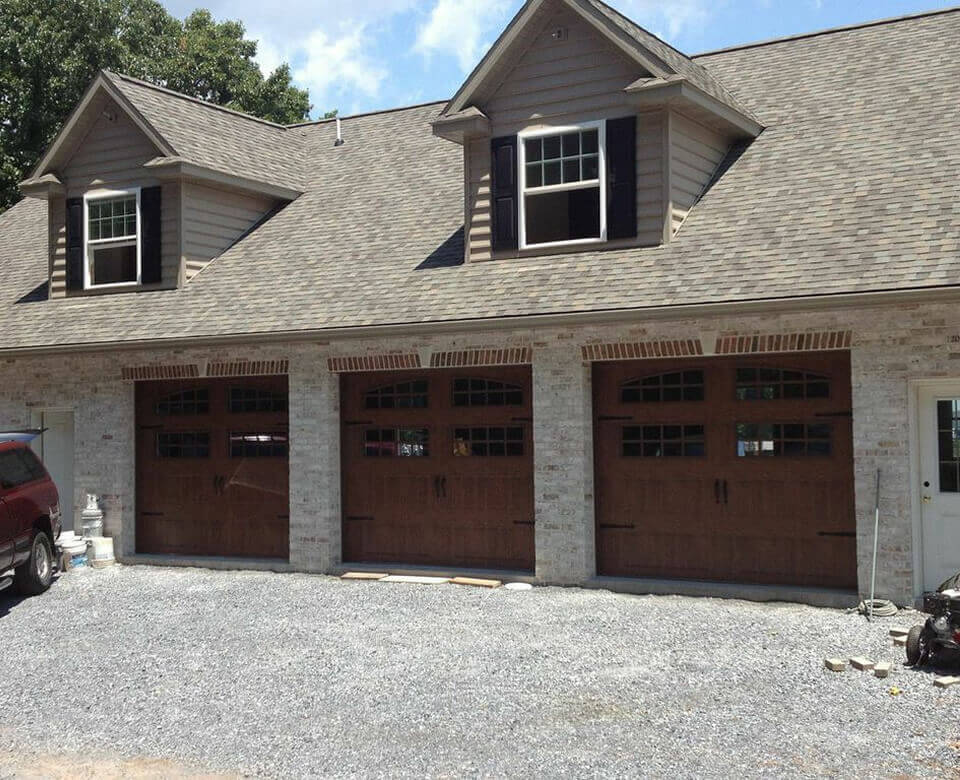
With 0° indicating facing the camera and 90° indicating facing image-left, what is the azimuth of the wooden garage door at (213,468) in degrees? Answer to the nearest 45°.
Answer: approximately 45°

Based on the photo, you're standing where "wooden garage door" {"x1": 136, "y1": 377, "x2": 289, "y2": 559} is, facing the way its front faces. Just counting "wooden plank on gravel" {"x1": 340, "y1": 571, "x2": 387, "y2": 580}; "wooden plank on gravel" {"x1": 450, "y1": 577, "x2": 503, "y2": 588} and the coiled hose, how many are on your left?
3

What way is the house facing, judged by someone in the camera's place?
facing the viewer and to the left of the viewer

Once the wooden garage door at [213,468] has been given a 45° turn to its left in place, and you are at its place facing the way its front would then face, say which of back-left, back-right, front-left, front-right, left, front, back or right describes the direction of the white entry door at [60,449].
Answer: back-right

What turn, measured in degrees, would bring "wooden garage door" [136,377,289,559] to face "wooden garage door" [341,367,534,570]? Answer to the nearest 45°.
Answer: approximately 90° to its left

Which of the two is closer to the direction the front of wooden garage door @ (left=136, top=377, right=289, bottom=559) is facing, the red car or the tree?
the red car

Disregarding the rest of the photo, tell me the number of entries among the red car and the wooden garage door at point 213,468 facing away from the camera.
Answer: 0

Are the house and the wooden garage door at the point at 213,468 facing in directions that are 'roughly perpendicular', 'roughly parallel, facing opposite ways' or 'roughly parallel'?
roughly parallel
